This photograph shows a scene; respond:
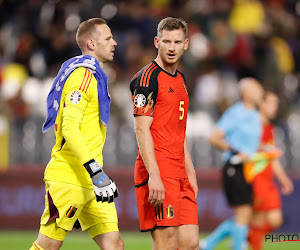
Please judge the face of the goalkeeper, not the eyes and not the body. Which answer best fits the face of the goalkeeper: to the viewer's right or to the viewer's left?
to the viewer's right

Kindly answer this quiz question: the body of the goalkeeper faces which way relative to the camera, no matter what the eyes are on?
to the viewer's right

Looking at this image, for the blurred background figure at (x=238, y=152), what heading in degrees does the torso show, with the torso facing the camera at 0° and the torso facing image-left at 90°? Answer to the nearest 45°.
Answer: approximately 270°

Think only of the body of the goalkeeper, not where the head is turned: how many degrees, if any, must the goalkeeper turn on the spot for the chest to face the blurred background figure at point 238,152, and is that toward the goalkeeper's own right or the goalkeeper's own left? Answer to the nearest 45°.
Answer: approximately 45° to the goalkeeper's own left
